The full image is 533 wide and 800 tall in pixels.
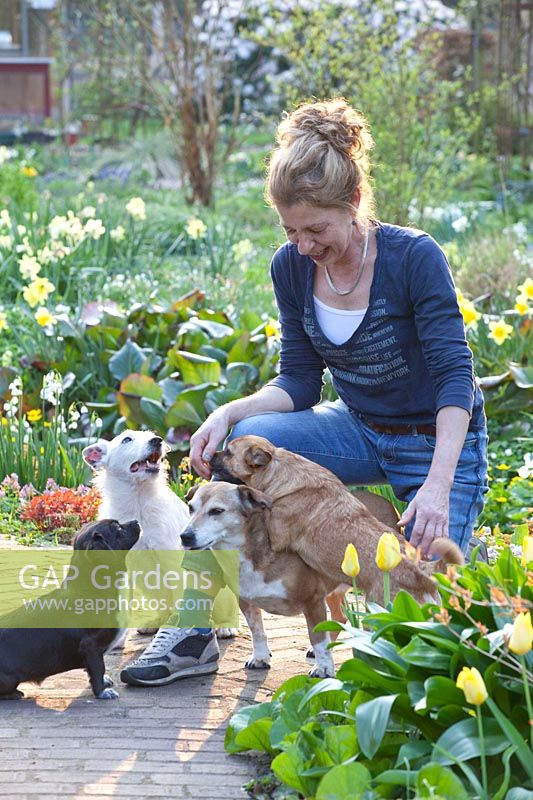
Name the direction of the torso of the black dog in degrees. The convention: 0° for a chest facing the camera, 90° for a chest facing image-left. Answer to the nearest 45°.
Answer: approximately 270°

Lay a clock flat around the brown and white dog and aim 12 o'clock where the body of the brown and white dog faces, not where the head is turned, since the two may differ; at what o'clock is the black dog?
The black dog is roughly at 1 o'clock from the brown and white dog.

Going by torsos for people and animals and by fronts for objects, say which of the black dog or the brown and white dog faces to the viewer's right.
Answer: the black dog

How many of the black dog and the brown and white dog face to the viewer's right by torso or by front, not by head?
1

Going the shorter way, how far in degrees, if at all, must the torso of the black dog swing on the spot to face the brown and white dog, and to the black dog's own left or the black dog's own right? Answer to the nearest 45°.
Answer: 0° — it already faces it

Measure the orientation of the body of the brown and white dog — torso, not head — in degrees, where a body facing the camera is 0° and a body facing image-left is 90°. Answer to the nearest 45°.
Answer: approximately 45°

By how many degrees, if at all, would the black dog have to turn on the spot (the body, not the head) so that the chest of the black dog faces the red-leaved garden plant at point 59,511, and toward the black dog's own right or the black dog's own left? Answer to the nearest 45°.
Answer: approximately 90° to the black dog's own left

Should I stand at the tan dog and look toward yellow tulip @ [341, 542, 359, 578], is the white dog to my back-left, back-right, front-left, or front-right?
back-right

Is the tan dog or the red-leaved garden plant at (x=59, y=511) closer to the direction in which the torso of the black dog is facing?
the tan dog

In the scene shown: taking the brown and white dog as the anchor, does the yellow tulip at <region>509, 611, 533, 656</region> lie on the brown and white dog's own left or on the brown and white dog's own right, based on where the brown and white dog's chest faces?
on the brown and white dog's own left
